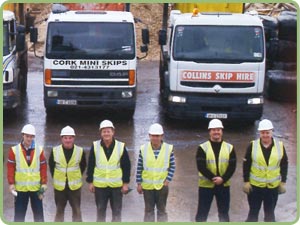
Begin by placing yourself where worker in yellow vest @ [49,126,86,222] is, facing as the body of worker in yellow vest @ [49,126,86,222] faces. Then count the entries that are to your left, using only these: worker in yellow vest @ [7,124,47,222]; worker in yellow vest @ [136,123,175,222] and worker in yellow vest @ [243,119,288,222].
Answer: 2

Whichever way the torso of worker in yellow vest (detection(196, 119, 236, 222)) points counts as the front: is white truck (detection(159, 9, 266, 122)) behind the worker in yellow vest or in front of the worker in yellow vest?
behind

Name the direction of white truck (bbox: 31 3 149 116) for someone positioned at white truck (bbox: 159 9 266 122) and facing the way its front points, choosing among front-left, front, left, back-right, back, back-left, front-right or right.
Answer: right

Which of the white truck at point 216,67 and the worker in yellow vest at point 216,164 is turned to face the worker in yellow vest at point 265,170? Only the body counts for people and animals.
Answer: the white truck

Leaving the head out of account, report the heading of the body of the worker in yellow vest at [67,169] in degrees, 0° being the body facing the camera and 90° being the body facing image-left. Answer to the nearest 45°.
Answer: approximately 0°

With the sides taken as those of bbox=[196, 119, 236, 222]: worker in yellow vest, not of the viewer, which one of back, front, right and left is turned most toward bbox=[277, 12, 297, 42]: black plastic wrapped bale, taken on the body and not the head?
back

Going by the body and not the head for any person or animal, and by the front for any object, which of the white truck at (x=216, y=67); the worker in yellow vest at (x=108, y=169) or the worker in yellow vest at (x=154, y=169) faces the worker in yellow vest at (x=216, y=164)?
the white truck

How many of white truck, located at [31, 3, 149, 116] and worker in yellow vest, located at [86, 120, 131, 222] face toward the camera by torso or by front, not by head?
2

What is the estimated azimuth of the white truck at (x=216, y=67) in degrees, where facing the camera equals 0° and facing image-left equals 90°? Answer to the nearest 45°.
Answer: approximately 0°

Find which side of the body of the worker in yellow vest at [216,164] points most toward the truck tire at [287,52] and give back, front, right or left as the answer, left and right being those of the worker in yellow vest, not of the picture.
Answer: back

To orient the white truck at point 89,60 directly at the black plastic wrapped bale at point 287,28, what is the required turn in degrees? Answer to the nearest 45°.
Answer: approximately 135° to its left

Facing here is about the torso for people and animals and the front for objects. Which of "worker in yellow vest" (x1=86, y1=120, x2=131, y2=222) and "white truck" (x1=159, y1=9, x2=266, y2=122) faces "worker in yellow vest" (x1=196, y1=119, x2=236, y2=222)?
the white truck
